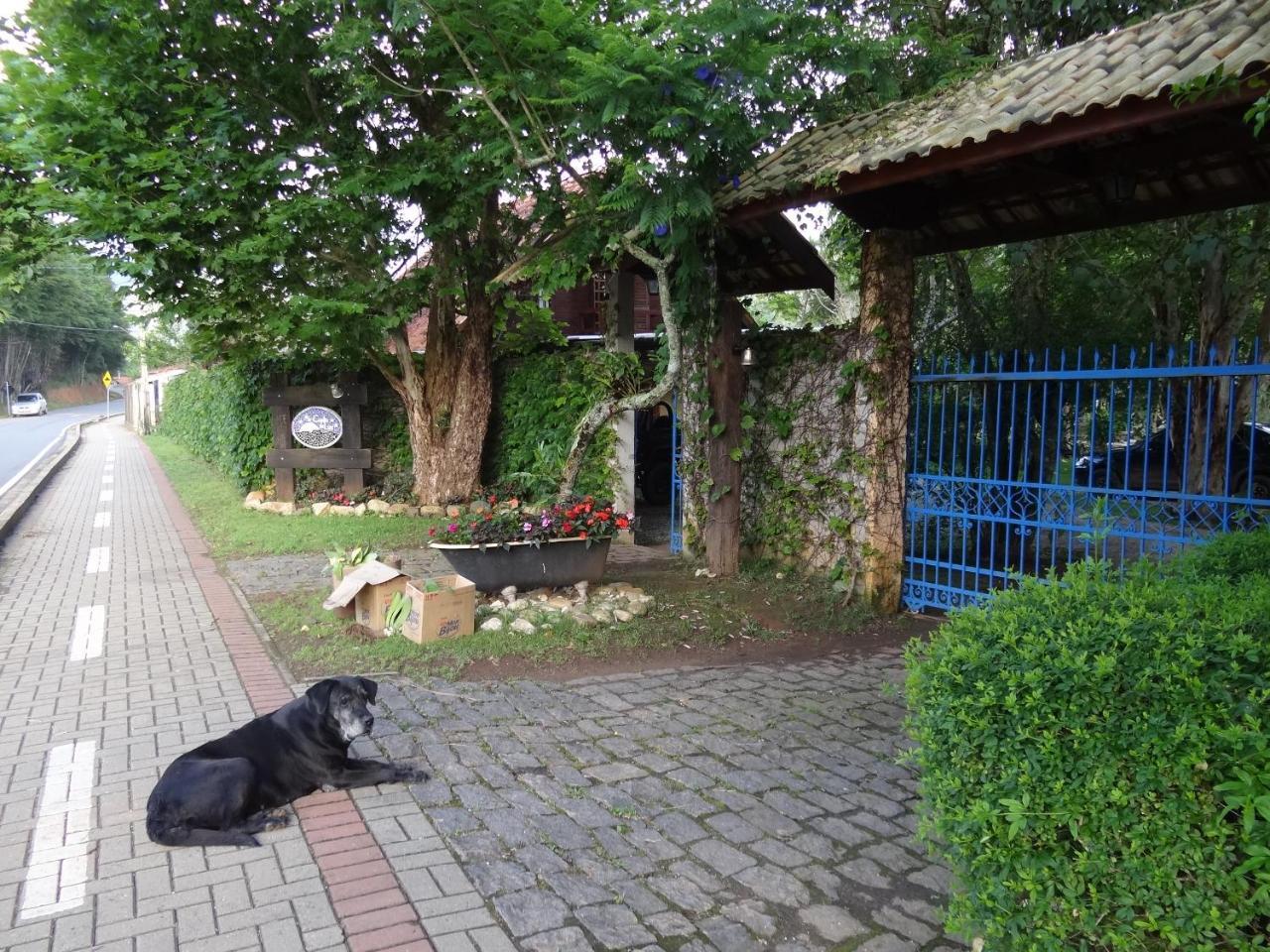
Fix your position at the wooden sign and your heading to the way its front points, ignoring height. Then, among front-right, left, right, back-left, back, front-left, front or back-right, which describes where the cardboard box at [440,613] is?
front

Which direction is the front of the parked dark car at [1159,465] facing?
to the viewer's left

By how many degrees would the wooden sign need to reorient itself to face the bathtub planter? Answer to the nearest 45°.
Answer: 0° — it already faces it

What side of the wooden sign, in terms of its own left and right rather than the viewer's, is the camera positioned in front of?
front

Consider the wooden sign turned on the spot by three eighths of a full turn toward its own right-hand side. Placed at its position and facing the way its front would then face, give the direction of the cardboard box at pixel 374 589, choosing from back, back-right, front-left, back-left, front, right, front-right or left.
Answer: back-left

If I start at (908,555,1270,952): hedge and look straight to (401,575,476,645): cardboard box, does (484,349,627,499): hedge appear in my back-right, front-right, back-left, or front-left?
front-right

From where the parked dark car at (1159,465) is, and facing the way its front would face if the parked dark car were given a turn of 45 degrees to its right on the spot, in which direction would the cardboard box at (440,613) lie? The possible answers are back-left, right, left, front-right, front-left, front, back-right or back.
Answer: left

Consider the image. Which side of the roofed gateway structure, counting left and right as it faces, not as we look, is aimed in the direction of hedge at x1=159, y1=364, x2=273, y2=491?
right

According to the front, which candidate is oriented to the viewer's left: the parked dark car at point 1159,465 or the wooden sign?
the parked dark car

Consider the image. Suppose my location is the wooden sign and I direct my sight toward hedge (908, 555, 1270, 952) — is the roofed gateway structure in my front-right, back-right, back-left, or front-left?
front-left

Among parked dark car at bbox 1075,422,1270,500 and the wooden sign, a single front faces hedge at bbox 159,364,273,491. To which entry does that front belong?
the parked dark car

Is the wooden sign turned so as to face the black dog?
yes

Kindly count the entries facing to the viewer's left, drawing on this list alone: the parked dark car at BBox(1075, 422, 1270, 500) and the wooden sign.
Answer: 1

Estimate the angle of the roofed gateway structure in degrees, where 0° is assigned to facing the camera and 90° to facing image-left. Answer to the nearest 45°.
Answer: approximately 45°

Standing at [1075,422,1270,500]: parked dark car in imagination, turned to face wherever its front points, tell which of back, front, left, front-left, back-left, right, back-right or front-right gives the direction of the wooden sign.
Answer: front
